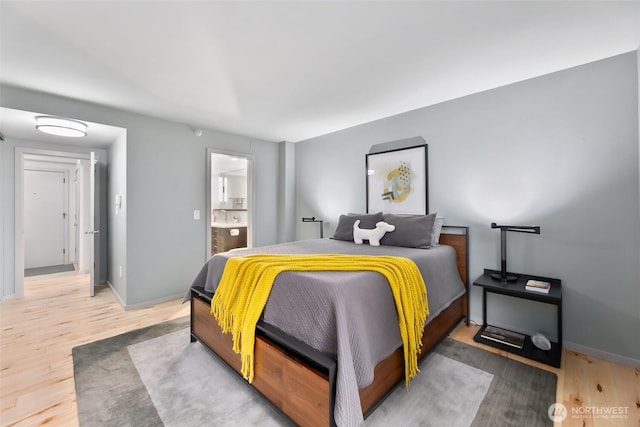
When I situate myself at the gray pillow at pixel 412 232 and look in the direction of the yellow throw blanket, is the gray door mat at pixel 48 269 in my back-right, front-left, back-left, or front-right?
front-right

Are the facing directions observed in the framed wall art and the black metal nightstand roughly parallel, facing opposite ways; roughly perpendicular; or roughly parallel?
roughly parallel

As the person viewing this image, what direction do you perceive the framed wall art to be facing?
facing the viewer and to the left of the viewer

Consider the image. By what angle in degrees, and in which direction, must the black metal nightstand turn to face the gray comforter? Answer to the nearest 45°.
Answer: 0° — it already faces it

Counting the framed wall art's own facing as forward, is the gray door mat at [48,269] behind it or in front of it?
in front

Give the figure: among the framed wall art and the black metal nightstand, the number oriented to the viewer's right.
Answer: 0

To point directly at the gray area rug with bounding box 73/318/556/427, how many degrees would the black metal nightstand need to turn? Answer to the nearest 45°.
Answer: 0° — it already faces it

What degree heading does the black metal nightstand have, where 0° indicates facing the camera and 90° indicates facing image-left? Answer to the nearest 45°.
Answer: approximately 45°

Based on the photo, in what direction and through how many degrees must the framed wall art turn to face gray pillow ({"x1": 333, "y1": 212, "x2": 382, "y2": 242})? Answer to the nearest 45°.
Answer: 0° — it already faces it

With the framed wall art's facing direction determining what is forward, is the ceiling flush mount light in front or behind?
in front

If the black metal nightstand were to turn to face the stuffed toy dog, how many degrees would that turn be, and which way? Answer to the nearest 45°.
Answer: approximately 45° to its right

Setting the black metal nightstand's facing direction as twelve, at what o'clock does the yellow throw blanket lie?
The yellow throw blanket is roughly at 12 o'clock from the black metal nightstand.
